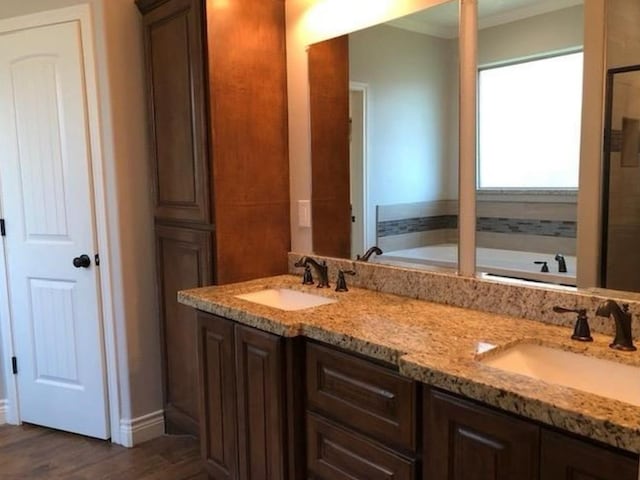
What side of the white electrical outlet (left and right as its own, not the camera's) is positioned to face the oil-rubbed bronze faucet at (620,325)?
left

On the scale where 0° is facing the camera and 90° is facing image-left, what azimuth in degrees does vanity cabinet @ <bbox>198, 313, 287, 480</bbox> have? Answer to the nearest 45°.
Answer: approximately 45°

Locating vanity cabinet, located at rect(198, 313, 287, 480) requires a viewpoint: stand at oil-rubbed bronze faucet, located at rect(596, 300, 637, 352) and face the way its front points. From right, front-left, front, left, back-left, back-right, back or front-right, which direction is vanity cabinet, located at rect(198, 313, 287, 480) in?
front-right

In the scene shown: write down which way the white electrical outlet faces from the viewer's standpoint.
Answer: facing the viewer and to the left of the viewer

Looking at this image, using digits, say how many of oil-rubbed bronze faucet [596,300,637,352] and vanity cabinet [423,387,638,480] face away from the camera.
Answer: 0

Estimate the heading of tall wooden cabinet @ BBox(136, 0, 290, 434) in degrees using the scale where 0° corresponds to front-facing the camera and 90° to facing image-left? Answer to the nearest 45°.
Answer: approximately 45°

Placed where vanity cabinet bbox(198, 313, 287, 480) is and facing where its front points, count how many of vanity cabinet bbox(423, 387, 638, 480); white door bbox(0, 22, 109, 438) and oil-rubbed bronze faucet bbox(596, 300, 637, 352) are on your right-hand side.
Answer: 1
